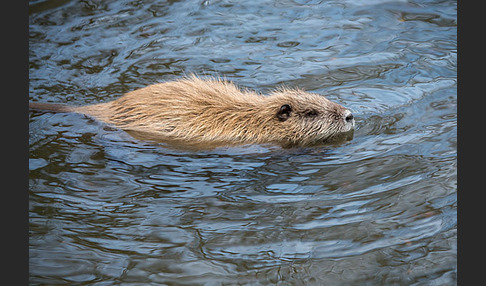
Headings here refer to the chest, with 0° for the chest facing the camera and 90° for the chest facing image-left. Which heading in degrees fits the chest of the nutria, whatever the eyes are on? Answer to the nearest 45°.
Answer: approximately 270°
